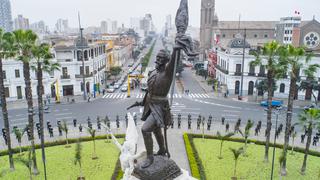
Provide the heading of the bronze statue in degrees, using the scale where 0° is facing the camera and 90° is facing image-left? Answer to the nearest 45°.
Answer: approximately 45°

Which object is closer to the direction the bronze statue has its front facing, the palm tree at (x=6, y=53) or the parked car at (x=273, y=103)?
the palm tree

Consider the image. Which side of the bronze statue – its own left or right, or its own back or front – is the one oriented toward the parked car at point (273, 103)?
back

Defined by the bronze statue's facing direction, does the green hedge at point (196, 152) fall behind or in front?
behind

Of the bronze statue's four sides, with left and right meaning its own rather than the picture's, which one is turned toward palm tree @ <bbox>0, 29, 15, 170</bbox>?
right

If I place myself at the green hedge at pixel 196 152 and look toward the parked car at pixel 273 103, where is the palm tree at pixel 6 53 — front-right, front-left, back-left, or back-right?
back-left
